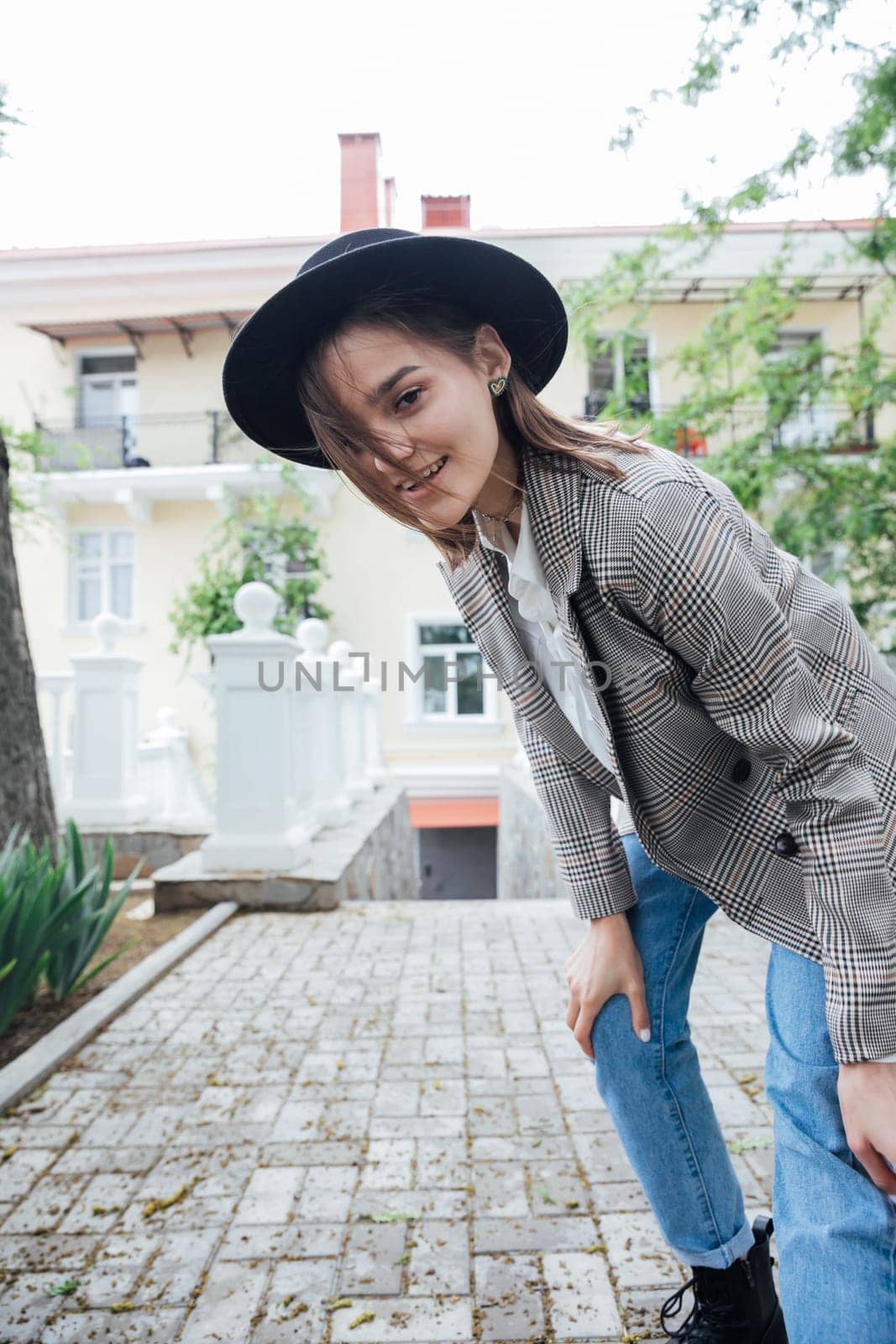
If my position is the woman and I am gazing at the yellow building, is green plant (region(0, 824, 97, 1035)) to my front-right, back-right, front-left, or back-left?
front-left

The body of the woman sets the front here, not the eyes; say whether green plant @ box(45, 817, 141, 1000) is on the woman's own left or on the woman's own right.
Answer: on the woman's own right

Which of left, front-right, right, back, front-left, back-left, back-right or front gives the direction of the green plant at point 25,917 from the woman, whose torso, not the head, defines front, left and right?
right

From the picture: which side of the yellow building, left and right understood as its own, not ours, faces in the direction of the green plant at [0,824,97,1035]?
front

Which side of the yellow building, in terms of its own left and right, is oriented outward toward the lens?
front

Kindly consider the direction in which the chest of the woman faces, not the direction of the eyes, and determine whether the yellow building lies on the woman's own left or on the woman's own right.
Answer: on the woman's own right

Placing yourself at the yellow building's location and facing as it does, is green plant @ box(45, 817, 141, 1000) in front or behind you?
in front

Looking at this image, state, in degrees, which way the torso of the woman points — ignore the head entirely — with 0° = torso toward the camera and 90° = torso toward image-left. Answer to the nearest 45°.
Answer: approximately 45°

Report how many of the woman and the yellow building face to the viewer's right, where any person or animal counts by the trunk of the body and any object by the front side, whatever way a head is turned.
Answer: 0

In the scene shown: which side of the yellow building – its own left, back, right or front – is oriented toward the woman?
front
